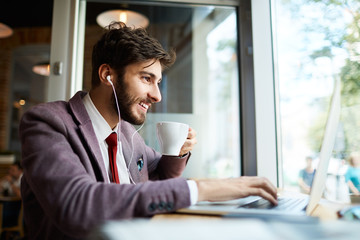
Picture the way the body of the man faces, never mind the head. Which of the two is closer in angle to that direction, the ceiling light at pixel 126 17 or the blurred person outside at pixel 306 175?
the blurred person outside

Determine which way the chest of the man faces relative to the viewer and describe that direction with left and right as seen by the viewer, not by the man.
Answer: facing the viewer and to the right of the viewer

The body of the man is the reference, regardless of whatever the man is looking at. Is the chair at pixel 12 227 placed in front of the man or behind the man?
behind

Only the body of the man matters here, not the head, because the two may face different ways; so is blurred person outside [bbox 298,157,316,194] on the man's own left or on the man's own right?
on the man's own left
